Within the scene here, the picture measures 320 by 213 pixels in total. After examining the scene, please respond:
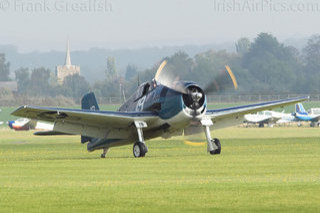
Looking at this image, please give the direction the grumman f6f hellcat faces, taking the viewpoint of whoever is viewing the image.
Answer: facing the viewer and to the right of the viewer
